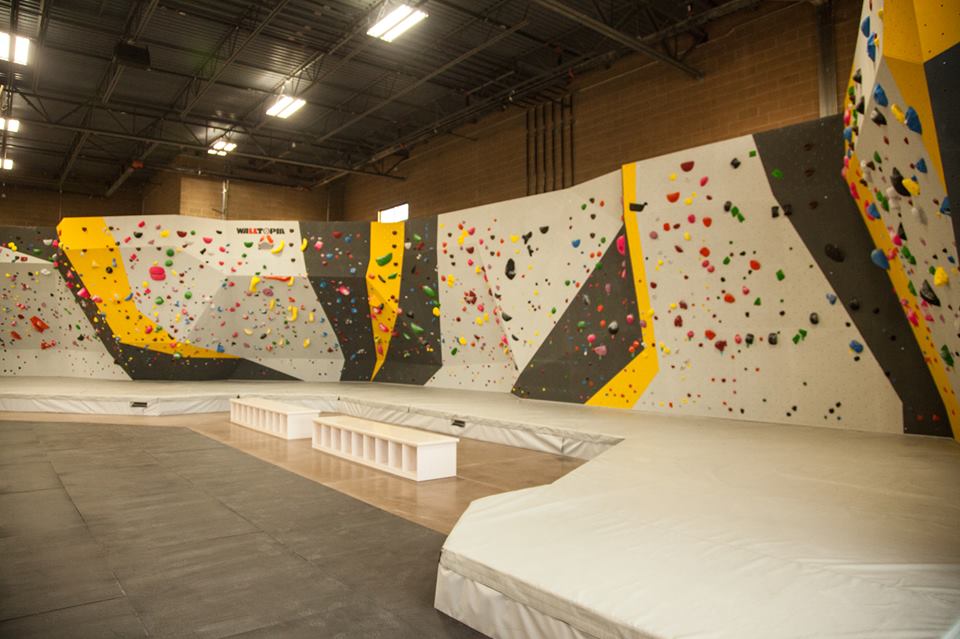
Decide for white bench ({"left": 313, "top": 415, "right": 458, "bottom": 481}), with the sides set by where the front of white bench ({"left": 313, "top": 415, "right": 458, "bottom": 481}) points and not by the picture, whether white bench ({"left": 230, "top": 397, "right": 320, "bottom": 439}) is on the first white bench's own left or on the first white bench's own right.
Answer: on the first white bench's own right

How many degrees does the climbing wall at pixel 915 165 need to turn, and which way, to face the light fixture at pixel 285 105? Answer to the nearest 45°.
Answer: approximately 45° to its right

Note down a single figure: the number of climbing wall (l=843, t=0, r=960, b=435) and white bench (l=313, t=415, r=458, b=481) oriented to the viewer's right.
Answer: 0

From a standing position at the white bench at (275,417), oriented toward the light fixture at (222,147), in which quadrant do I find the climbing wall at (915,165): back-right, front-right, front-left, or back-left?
back-right

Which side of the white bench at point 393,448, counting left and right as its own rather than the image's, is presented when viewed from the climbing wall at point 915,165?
left

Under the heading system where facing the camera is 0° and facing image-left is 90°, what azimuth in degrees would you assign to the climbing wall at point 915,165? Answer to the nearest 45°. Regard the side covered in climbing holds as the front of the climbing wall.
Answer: approximately 45°

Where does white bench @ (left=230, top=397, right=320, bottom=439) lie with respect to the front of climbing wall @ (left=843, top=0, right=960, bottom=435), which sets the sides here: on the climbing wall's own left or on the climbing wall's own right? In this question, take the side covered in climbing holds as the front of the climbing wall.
on the climbing wall's own right

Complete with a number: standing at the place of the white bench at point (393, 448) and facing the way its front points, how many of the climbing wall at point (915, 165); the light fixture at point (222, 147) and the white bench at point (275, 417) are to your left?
1

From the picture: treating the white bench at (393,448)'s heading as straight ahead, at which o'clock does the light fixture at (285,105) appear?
The light fixture is roughly at 4 o'clock from the white bench.

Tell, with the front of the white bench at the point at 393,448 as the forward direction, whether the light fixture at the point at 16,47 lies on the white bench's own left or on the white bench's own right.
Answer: on the white bench's own right

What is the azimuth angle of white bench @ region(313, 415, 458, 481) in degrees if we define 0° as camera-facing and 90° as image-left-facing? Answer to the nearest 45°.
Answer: approximately 45°
